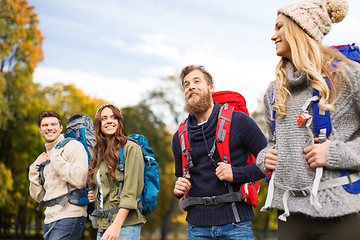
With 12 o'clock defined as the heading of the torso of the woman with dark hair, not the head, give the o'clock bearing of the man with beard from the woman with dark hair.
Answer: The man with beard is roughly at 9 o'clock from the woman with dark hair.

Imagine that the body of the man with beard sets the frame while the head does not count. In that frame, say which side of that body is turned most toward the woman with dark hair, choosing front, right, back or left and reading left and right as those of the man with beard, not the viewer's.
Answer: right

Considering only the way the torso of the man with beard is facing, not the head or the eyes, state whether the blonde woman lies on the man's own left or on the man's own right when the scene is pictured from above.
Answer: on the man's own left

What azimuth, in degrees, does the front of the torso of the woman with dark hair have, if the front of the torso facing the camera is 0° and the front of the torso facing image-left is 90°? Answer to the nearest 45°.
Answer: approximately 45°

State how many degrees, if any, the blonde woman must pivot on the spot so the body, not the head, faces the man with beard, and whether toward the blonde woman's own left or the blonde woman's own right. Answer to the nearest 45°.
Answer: approximately 90° to the blonde woman's own right

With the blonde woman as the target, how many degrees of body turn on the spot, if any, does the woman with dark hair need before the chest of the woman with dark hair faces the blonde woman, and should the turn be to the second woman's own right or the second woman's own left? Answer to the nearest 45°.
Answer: approximately 90° to the second woman's own left

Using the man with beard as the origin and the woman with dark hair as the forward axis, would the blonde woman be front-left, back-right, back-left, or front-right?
back-left

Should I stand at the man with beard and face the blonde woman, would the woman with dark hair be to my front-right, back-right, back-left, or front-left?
back-right

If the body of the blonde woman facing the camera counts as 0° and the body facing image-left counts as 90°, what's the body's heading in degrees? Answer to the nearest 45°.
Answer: approximately 45°

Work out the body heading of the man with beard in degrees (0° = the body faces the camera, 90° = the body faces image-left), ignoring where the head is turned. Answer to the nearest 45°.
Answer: approximately 45°
